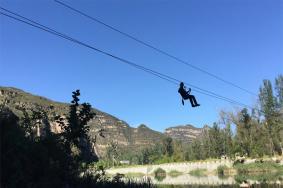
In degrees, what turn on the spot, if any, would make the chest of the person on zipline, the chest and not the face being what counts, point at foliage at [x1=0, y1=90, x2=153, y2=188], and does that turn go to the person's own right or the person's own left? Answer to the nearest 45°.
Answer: approximately 135° to the person's own right

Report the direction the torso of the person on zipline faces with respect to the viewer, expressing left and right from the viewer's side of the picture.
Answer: facing to the right of the viewer

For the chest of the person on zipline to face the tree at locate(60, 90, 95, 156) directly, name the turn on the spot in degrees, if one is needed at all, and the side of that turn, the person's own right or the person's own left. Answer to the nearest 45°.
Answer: approximately 135° to the person's own right
